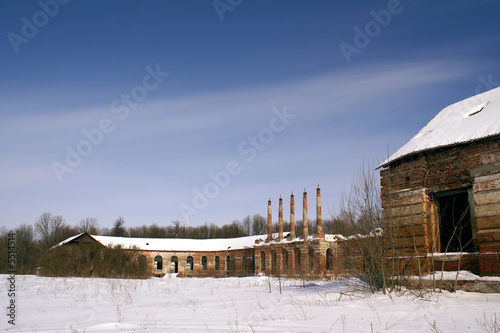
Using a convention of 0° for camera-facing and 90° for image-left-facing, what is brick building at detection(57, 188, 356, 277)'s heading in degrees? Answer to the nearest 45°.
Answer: approximately 0°

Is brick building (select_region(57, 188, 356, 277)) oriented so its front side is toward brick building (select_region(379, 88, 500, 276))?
yes
